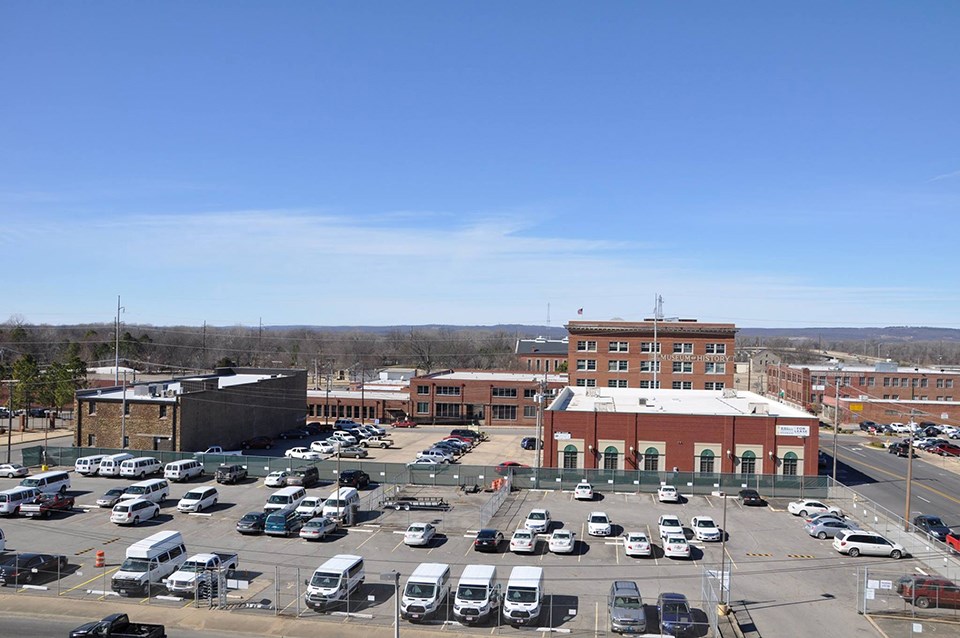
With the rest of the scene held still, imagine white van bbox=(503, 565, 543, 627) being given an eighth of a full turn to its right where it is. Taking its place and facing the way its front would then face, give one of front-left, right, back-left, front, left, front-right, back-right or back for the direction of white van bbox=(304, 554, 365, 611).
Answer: front-right

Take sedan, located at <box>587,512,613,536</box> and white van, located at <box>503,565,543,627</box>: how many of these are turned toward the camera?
2

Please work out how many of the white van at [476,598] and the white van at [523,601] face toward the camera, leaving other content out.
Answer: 2

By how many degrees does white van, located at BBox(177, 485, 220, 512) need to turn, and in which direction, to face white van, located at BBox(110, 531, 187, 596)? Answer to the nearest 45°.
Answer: approximately 45° to its left

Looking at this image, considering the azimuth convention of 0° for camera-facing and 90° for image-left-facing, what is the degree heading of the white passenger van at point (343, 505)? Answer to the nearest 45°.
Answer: approximately 45°

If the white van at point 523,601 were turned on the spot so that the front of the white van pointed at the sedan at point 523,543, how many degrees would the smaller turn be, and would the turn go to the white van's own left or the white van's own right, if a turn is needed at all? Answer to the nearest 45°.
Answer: approximately 180°

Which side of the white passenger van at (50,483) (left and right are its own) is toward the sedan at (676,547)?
left

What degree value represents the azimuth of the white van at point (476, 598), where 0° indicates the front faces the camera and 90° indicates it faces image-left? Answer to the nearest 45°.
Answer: approximately 0°

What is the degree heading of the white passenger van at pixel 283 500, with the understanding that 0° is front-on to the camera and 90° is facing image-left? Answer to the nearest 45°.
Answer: approximately 45°

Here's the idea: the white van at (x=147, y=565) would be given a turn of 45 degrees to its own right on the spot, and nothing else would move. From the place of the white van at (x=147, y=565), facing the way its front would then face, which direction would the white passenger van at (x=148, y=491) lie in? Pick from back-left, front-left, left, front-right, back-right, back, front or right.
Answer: right
